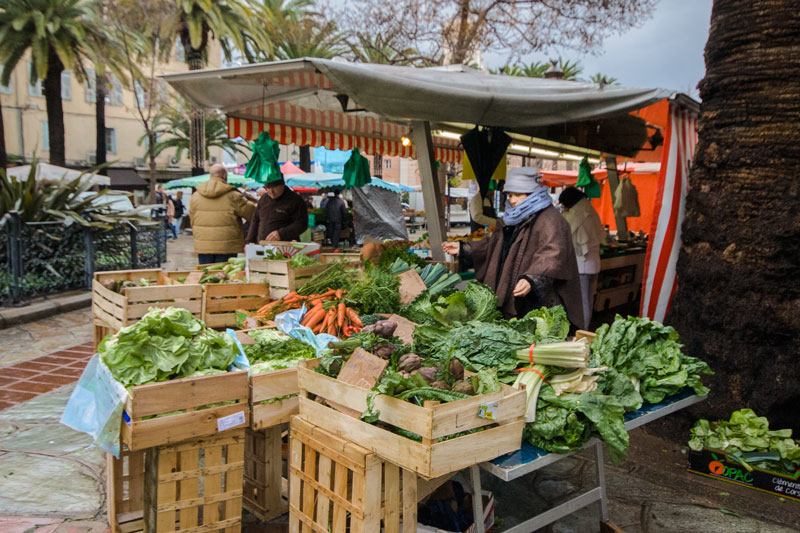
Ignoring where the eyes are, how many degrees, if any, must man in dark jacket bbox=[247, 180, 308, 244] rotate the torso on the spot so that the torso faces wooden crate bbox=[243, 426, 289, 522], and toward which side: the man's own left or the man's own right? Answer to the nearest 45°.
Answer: approximately 45° to the man's own left

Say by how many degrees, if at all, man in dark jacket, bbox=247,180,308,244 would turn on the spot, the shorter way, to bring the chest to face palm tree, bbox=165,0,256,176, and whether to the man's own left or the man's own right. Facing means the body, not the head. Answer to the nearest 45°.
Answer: approximately 135° to the man's own right

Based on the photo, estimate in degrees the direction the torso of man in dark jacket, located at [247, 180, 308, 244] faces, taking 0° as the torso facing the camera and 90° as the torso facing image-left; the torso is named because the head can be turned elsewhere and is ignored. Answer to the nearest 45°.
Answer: approximately 45°

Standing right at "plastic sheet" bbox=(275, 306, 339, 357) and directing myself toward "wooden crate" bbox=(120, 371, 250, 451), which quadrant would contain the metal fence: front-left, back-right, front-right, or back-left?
back-right

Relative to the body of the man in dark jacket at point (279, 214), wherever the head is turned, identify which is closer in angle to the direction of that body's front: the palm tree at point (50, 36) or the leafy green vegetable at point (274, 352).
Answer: the leafy green vegetable

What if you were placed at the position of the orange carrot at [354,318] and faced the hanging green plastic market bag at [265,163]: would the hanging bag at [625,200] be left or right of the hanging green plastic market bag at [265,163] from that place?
right
